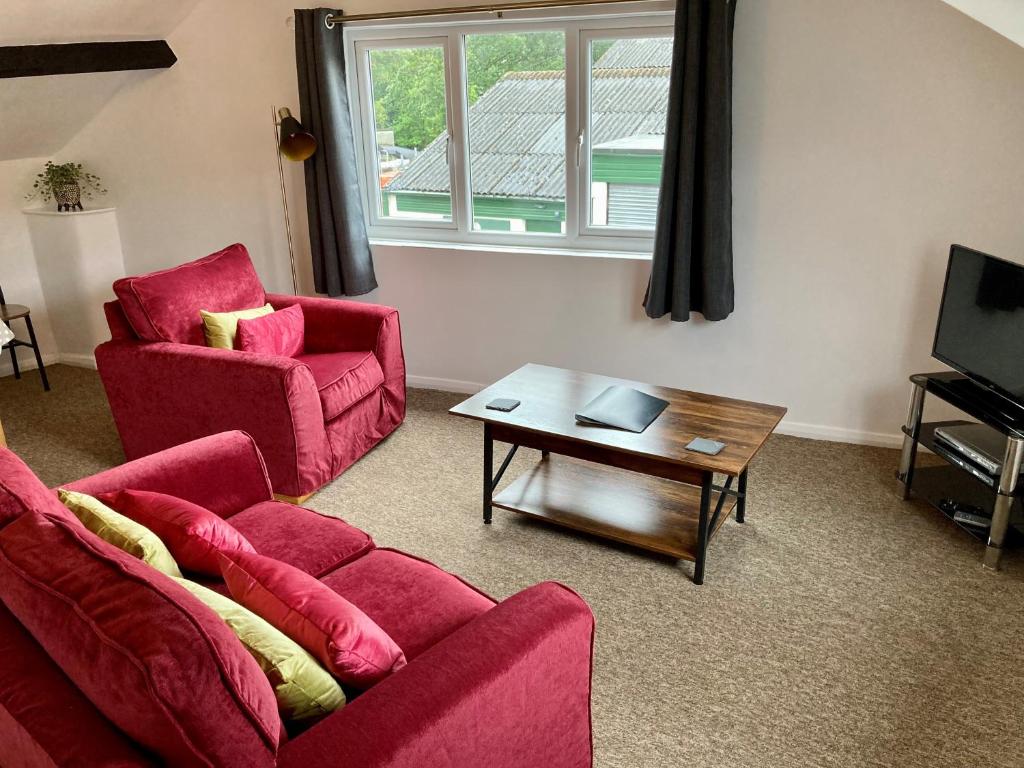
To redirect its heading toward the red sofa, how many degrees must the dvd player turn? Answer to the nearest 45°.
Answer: approximately 45° to its left

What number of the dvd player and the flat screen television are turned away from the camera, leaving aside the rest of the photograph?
0

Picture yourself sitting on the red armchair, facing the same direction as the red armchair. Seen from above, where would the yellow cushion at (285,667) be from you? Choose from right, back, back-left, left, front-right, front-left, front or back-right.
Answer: front-right

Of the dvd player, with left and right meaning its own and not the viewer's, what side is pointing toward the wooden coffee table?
front

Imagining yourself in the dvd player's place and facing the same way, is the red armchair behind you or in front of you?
in front

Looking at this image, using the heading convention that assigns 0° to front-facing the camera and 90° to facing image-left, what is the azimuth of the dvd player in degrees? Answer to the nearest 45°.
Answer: approximately 45°

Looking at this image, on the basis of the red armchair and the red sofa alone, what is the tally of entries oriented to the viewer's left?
0

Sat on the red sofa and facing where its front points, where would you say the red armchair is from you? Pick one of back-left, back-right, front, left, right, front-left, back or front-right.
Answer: front-left

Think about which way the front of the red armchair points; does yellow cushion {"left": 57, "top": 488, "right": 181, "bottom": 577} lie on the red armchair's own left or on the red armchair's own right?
on the red armchair's own right

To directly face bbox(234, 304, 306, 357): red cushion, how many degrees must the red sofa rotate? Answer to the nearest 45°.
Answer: approximately 45° to its left

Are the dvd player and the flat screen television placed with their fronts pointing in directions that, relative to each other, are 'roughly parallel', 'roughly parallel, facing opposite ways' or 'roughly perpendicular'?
roughly parallel

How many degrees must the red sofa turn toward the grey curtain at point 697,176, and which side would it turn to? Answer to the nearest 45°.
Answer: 0° — it already faces it

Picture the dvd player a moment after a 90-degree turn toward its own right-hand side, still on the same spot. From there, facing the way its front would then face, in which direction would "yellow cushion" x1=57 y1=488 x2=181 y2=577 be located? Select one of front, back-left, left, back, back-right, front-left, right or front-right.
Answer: left

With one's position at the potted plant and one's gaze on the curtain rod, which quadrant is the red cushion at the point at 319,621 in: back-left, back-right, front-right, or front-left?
front-right

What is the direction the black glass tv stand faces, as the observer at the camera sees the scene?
facing the viewer and to the left of the viewer

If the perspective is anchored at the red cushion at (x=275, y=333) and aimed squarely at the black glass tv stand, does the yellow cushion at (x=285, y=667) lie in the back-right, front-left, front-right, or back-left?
front-right
